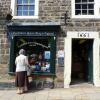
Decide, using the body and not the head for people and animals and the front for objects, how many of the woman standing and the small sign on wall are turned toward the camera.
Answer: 1

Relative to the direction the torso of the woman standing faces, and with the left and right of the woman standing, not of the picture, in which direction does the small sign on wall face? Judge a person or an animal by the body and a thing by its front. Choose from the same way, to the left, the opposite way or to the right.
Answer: the opposite way

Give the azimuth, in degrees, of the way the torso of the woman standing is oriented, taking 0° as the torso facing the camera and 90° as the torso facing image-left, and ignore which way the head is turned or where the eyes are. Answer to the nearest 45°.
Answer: approximately 180°

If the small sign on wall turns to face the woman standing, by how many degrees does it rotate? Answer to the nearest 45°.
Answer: approximately 45° to its right

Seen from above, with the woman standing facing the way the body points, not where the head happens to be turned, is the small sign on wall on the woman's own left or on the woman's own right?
on the woman's own right

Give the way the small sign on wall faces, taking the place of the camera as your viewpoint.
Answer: facing the viewer
